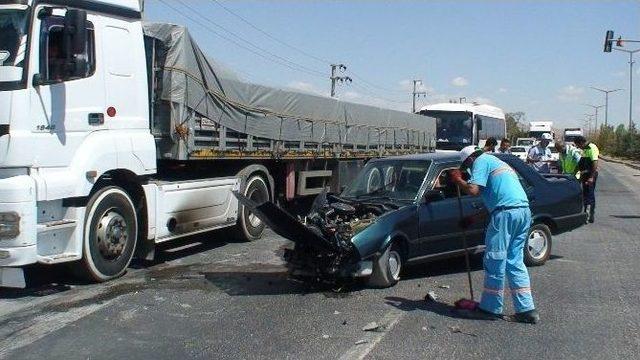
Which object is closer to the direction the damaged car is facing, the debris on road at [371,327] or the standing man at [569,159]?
the debris on road

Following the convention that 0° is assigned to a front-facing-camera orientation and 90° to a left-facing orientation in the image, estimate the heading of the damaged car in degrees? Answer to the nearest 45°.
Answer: approximately 45°

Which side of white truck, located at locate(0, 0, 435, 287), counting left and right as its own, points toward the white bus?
back

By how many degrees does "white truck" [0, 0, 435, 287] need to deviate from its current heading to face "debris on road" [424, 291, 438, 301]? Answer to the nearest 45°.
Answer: approximately 90° to its left

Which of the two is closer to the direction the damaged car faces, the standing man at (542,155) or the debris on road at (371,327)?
the debris on road

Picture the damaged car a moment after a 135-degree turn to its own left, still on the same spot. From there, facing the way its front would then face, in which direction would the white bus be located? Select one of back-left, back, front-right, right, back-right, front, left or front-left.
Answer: left

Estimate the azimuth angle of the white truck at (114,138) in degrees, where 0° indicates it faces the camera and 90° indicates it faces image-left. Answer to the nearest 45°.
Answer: approximately 45°

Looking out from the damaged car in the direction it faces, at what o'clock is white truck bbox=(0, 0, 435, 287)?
The white truck is roughly at 1 o'clock from the damaged car.

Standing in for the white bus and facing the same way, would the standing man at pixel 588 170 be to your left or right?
on your left
